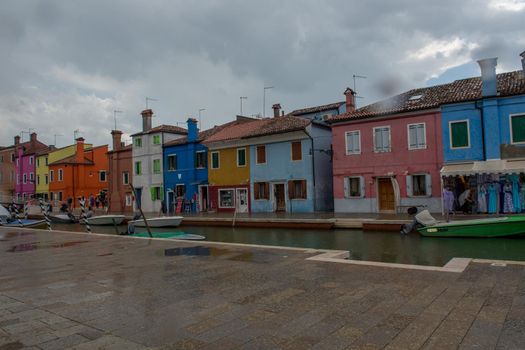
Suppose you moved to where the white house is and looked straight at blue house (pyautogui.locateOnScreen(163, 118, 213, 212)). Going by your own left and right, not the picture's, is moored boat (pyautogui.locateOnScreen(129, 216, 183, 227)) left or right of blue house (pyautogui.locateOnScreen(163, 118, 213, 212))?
right

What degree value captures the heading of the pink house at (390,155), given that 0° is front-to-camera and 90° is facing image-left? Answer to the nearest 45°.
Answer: approximately 0°

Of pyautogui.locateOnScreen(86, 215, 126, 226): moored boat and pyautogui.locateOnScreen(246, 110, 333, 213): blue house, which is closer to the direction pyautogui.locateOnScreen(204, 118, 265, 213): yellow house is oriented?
the moored boat

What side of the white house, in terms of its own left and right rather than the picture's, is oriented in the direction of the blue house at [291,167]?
left

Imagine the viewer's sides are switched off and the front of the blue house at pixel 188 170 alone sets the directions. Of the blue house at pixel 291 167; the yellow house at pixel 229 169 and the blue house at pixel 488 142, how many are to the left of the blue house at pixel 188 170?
3

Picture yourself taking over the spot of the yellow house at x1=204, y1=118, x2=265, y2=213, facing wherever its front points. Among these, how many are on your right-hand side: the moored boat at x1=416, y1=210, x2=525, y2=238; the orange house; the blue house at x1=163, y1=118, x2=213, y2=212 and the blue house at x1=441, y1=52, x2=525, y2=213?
2

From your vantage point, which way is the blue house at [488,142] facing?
toward the camera

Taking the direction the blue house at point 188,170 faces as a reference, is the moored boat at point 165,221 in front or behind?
in front

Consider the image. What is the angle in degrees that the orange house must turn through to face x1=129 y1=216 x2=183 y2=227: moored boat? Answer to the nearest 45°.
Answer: approximately 45° to its left

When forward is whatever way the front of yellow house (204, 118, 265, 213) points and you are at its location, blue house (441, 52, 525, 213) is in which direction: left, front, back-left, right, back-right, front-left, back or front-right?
left

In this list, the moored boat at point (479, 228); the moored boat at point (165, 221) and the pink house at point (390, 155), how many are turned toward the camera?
1
